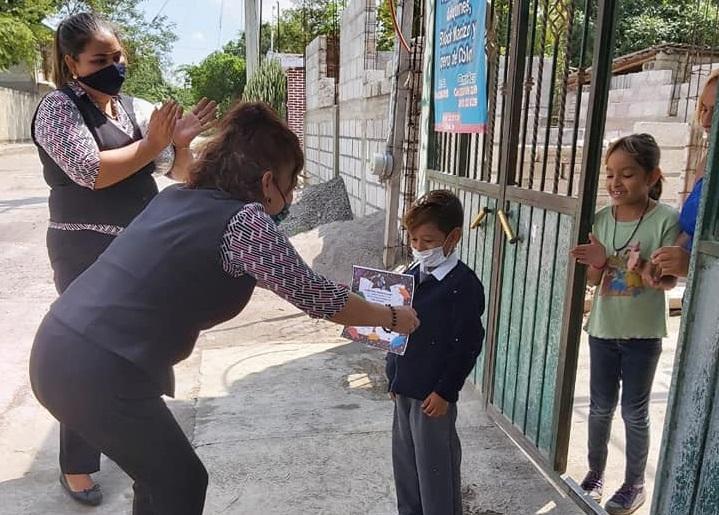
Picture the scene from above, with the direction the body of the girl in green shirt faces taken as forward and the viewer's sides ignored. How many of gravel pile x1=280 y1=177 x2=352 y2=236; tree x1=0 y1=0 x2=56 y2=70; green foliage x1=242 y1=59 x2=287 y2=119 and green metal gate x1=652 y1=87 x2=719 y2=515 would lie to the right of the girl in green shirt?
3

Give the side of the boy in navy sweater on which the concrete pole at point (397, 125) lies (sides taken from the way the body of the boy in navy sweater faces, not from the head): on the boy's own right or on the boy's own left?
on the boy's own right

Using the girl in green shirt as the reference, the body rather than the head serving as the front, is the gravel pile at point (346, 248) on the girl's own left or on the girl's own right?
on the girl's own right

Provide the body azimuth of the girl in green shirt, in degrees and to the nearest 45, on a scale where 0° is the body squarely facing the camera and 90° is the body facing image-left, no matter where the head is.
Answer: approximately 45°

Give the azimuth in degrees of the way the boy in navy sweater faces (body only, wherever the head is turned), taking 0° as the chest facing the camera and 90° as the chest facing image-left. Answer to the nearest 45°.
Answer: approximately 45°

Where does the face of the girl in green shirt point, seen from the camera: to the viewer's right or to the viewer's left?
to the viewer's left

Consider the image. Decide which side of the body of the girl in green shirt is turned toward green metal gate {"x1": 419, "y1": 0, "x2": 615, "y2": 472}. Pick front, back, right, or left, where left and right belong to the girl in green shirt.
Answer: right

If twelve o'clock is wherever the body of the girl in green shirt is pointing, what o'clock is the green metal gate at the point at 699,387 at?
The green metal gate is roughly at 10 o'clock from the girl in green shirt.
